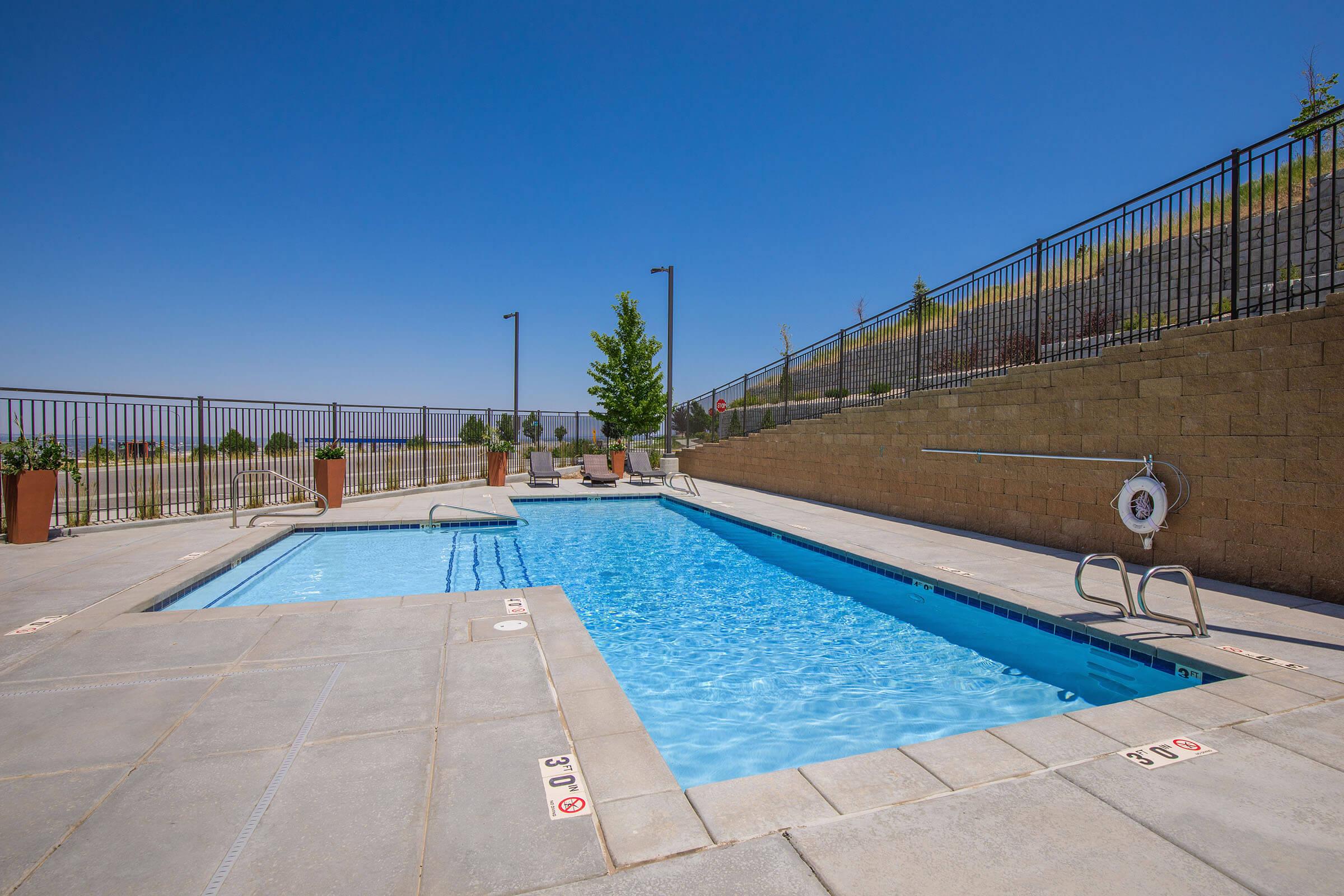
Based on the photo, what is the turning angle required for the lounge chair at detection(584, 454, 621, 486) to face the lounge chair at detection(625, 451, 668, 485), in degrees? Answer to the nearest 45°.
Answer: approximately 45° to its left

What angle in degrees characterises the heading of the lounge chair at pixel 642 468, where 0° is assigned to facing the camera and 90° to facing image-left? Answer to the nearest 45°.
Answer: approximately 315°

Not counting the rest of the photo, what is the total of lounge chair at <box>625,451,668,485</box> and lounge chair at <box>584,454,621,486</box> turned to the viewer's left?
0

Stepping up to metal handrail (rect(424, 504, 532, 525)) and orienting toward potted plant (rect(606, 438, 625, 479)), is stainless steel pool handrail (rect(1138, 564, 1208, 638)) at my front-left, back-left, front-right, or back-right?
back-right

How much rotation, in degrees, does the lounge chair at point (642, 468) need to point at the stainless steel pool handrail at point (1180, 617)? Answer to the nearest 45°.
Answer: approximately 45° to its right

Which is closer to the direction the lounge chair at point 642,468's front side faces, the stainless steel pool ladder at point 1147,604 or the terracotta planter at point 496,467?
the stainless steel pool ladder

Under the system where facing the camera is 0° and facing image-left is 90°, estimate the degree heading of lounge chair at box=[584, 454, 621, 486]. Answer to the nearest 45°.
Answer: approximately 315°

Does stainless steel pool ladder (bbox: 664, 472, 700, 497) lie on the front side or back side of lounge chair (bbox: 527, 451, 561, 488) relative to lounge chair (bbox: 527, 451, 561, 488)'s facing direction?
on the front side

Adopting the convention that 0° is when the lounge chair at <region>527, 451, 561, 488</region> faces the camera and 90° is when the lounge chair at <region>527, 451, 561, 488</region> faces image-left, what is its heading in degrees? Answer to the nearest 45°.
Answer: approximately 315°

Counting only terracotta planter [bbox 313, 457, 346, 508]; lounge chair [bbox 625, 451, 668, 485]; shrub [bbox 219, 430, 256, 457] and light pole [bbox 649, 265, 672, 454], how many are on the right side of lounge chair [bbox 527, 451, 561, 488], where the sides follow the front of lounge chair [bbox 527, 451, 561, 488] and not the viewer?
2

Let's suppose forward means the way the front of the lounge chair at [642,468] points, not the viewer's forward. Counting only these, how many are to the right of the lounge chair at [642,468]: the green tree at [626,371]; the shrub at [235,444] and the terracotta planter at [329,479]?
2

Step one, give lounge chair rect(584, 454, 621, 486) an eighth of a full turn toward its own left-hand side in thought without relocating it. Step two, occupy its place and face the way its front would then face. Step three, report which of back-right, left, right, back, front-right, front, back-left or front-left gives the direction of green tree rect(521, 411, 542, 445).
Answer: back-left
